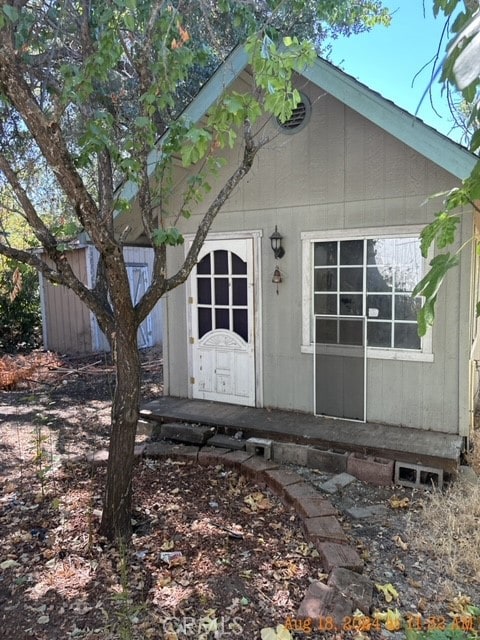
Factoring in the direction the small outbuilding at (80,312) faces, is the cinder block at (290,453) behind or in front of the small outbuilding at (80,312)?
in front

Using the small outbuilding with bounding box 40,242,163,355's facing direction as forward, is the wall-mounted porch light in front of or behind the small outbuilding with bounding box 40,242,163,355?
in front

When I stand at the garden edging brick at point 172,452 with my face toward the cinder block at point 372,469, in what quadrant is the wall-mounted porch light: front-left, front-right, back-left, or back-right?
front-left

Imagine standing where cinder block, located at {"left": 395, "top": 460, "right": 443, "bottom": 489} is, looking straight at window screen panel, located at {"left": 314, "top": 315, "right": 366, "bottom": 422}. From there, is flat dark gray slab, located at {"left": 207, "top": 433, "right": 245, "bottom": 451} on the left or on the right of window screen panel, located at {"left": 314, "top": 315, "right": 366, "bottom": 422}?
left

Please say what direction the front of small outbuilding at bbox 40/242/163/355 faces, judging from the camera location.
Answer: facing the viewer and to the right of the viewer
